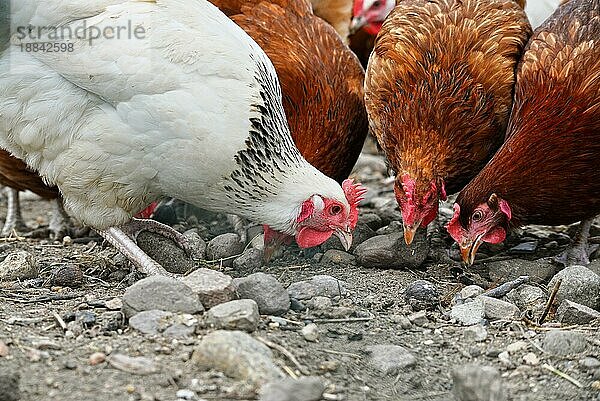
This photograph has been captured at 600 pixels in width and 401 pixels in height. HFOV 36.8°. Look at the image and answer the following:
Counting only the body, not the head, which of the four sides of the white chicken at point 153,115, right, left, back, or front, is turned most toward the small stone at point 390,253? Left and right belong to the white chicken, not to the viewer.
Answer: front

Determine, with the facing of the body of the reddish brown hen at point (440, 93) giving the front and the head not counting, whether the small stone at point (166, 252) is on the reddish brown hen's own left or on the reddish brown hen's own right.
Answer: on the reddish brown hen's own right

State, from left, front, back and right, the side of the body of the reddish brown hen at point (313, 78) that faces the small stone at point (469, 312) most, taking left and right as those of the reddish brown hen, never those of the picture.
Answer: front

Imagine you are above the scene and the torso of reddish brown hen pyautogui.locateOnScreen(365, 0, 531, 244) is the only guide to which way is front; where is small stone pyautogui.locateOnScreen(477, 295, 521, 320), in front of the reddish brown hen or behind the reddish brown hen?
in front

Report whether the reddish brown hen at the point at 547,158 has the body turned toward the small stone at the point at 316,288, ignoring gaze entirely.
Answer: yes

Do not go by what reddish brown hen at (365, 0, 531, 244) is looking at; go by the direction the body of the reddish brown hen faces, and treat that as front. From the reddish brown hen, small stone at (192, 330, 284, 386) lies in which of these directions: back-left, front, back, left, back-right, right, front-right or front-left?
front

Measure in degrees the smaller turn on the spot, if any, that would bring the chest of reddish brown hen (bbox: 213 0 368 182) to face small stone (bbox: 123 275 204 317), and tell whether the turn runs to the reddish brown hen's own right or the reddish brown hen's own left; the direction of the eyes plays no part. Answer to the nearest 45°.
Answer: approximately 45° to the reddish brown hen's own right

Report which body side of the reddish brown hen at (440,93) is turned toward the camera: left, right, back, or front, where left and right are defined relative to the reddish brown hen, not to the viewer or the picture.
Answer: front

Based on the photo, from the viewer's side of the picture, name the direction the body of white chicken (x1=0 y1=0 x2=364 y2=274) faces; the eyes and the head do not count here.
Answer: to the viewer's right

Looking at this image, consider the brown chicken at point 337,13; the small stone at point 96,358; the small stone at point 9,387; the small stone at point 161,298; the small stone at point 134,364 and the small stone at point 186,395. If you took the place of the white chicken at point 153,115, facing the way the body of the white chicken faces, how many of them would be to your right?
5

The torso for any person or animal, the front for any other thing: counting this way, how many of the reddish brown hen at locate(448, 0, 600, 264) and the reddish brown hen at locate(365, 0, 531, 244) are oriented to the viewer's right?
0

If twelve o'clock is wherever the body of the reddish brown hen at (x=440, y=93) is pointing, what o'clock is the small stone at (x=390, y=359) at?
The small stone is roughly at 12 o'clock from the reddish brown hen.

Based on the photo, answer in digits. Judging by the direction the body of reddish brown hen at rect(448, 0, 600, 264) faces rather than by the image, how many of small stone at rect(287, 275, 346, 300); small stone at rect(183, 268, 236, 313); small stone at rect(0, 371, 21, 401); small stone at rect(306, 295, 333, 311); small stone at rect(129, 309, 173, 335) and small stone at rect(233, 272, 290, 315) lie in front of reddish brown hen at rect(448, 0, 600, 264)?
6

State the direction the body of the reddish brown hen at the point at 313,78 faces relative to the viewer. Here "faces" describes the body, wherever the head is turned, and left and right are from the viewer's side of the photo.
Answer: facing the viewer and to the right of the viewer

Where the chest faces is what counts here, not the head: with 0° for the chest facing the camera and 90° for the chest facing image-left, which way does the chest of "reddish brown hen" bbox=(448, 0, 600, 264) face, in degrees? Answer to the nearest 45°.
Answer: approximately 45°

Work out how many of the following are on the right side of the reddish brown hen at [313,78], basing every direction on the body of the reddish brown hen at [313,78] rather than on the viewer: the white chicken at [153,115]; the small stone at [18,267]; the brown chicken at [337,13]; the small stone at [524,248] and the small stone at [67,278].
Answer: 3

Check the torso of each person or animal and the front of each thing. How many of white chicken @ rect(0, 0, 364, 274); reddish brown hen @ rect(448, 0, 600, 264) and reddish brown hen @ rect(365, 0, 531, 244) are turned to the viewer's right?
1

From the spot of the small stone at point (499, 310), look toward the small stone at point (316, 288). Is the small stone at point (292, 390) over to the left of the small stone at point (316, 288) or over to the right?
left
